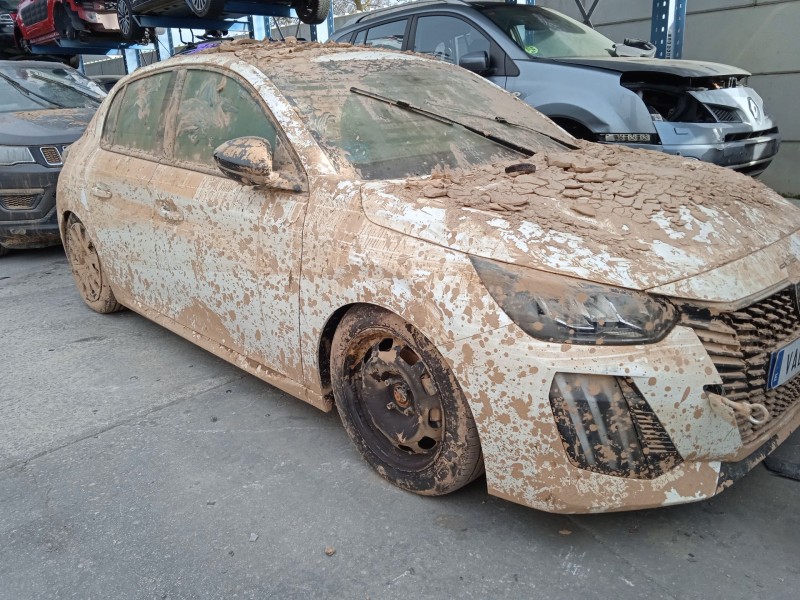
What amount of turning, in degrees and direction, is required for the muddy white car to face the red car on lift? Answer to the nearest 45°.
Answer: approximately 180°

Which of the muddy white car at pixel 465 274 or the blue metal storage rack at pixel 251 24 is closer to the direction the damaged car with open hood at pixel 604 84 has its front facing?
the muddy white car

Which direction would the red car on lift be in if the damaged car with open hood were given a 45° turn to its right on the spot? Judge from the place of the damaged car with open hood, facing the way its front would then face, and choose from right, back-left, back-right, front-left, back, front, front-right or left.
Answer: back-right

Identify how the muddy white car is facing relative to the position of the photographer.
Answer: facing the viewer and to the right of the viewer

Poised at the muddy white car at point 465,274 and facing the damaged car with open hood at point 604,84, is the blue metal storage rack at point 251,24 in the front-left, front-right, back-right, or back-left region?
front-left

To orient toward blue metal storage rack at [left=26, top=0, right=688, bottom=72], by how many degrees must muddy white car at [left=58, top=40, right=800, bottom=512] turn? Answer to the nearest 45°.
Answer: approximately 135° to its left

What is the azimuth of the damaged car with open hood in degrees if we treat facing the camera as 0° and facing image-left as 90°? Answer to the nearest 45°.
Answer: approximately 315°
